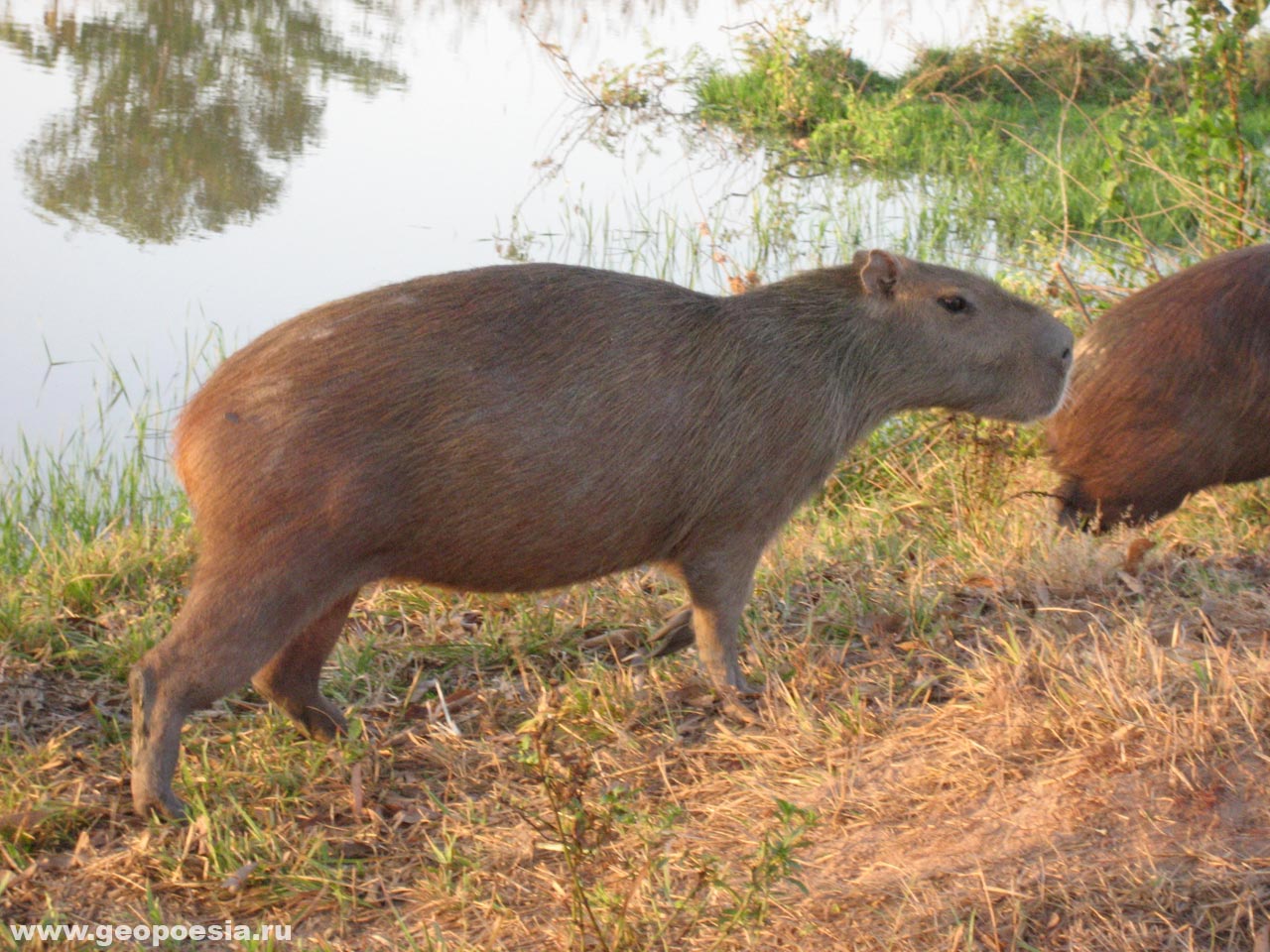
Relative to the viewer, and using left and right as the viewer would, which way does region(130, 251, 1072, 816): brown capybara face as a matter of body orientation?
facing to the right of the viewer

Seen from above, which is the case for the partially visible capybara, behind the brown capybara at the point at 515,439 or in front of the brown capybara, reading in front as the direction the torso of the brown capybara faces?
in front
